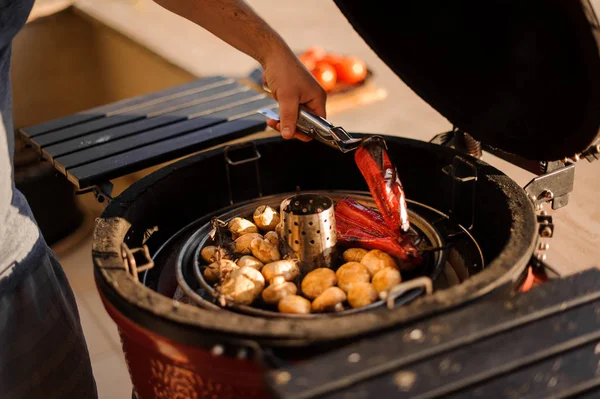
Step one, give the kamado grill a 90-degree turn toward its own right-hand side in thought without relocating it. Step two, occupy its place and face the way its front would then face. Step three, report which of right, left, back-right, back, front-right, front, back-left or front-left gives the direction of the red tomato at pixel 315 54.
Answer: front-right

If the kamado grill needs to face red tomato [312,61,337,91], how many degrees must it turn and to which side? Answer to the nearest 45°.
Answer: approximately 135° to its right

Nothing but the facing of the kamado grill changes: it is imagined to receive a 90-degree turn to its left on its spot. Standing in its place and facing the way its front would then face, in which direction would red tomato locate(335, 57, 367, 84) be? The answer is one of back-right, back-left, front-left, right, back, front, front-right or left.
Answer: back-left

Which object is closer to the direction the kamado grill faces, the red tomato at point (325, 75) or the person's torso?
the person's torso

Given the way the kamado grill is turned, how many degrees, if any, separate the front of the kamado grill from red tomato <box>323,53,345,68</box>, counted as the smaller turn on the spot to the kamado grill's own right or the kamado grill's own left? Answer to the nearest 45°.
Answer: approximately 135° to the kamado grill's own right

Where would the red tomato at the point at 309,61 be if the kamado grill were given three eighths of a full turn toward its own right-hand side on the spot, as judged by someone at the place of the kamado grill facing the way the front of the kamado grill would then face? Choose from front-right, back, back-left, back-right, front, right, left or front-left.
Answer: front

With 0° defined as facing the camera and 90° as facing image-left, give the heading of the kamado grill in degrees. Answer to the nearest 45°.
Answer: approximately 45°
